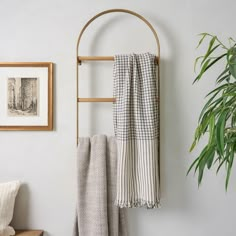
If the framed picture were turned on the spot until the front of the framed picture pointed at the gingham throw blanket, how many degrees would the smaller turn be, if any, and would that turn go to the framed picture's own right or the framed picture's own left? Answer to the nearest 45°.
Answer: approximately 45° to the framed picture's own left

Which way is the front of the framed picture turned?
toward the camera
